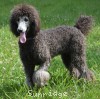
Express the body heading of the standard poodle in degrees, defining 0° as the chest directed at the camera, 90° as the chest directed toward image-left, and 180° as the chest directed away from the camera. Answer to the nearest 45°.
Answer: approximately 45°
